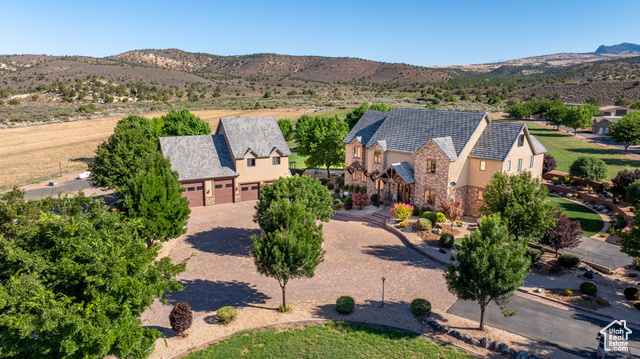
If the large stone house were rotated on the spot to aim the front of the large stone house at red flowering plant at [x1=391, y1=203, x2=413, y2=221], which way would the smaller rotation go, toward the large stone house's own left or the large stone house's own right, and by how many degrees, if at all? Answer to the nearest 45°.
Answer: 0° — it already faces it

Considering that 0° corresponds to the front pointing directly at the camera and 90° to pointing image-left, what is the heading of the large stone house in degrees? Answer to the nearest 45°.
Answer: approximately 45°

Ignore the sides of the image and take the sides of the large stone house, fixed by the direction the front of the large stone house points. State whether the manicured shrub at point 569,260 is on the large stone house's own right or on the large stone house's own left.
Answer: on the large stone house's own left

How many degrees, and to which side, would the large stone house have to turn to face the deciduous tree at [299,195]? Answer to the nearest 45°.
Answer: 0° — it already faces it

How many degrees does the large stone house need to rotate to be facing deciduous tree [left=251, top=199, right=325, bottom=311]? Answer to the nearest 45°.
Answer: approximately 45° to its left

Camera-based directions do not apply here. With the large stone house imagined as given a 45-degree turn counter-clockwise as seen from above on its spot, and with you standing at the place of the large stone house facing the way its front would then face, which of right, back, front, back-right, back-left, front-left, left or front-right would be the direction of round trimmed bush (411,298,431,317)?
front

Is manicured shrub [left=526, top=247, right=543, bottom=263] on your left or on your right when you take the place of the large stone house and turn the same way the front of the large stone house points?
on your left

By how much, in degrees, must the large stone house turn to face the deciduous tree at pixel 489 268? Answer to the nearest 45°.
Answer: approximately 45° to its left
